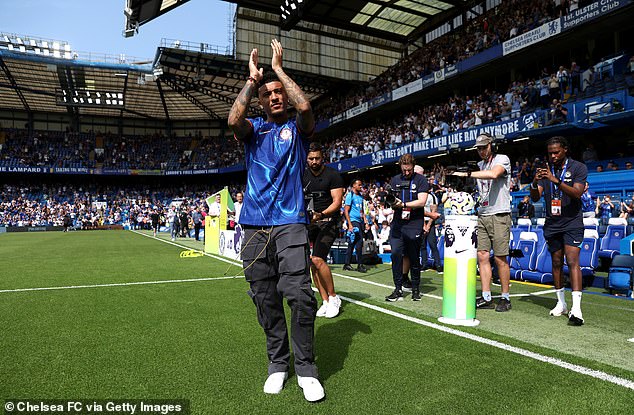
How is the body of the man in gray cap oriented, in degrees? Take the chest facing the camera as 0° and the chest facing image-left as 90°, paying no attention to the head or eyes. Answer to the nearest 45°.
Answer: approximately 45°

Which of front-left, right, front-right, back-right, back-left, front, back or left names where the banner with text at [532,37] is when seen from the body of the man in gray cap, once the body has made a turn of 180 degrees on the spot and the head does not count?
front-left

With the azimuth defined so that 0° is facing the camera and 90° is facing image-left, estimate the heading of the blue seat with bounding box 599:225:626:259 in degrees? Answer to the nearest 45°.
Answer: approximately 45°

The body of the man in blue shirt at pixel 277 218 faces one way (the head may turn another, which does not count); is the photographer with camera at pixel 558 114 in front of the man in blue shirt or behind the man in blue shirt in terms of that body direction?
behind

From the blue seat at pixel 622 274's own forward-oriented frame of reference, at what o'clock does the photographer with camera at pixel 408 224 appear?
The photographer with camera is roughly at 12 o'clock from the blue seat.

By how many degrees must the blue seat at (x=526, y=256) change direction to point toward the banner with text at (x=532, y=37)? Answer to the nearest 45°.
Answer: approximately 135° to its right

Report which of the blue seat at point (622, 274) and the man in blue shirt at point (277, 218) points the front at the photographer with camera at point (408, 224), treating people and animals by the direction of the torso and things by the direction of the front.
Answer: the blue seat

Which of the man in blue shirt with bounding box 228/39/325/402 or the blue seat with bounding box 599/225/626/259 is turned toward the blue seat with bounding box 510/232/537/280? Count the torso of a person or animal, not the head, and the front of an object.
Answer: the blue seat with bounding box 599/225/626/259

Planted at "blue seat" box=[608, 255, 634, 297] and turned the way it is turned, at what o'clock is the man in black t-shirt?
The man in black t-shirt is roughly at 12 o'clock from the blue seat.

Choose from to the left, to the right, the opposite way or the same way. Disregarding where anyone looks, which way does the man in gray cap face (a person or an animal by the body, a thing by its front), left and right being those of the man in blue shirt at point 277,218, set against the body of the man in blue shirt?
to the right
